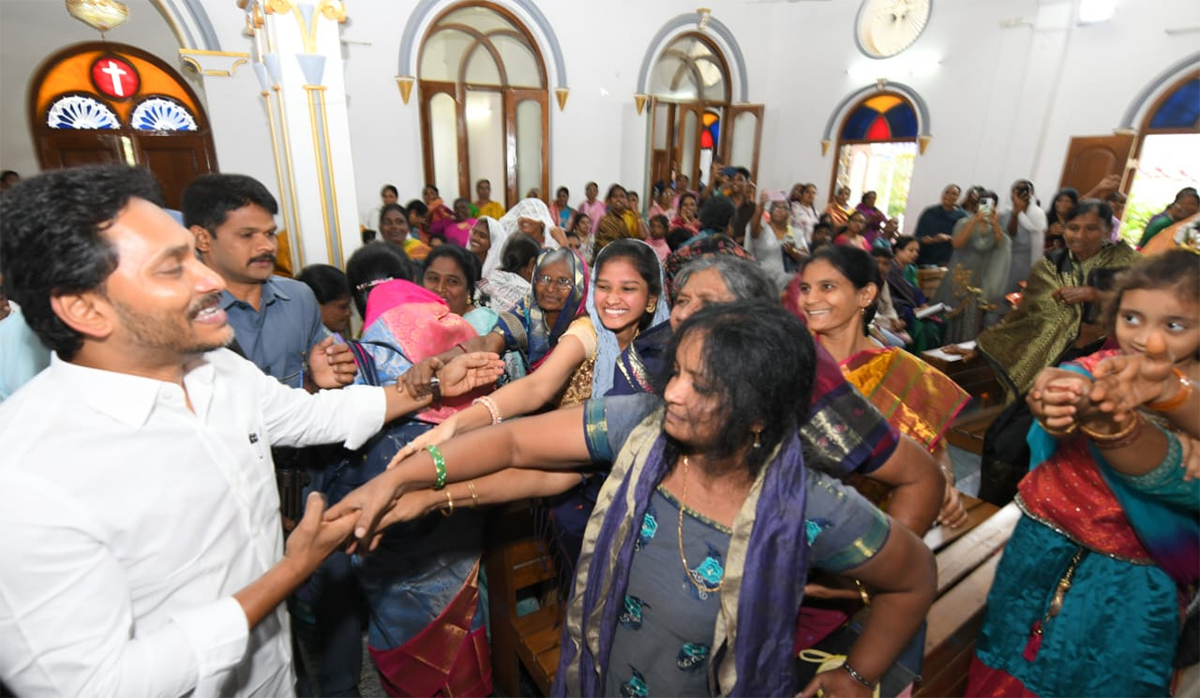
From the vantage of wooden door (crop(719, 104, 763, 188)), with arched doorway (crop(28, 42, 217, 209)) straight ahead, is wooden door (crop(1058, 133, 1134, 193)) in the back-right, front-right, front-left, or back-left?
back-left

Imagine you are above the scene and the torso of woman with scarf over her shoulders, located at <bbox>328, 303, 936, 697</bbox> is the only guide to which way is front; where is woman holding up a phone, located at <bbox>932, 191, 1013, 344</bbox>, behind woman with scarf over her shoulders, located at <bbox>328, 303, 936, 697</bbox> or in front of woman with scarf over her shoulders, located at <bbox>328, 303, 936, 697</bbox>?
behind

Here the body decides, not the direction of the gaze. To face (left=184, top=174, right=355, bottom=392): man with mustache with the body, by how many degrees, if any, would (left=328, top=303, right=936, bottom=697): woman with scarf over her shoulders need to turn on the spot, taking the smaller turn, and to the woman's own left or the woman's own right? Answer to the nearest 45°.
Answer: approximately 90° to the woman's own right

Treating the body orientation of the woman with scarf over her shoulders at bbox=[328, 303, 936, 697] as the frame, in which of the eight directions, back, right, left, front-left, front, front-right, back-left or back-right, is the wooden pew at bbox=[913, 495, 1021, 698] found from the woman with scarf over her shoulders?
back

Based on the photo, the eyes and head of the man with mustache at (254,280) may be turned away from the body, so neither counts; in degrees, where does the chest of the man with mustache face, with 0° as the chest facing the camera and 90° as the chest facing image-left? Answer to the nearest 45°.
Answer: approximately 315°

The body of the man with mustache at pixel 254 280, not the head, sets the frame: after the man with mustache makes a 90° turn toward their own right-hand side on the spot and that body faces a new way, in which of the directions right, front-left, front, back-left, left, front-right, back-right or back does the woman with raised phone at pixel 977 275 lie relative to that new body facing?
back-left

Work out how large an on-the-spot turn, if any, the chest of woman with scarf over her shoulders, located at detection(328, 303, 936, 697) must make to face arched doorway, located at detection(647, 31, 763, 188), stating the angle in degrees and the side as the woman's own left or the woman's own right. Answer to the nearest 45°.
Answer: approximately 135° to the woman's own right

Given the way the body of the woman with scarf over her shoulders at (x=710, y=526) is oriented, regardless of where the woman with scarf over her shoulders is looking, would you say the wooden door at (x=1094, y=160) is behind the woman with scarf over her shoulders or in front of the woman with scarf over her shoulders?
behind

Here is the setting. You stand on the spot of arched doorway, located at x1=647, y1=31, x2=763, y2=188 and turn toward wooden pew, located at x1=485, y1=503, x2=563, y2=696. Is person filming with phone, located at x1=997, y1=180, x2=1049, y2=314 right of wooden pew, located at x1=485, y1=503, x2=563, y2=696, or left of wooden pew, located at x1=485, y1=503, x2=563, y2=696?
left

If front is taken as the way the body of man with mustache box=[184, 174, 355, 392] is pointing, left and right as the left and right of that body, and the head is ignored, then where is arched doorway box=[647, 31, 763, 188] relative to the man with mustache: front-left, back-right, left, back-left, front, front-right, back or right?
left

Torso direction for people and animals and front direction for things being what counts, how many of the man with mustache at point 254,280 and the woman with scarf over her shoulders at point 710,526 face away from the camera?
0
